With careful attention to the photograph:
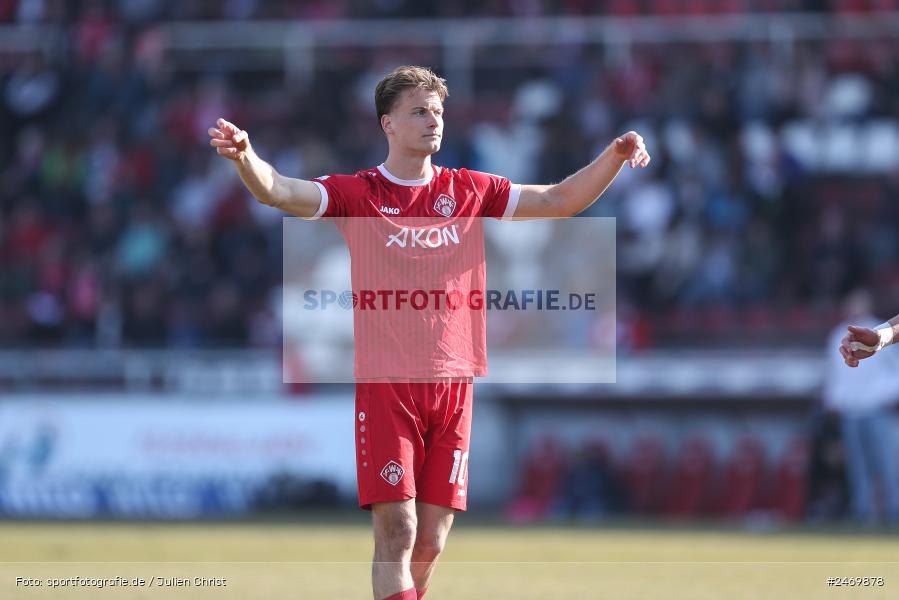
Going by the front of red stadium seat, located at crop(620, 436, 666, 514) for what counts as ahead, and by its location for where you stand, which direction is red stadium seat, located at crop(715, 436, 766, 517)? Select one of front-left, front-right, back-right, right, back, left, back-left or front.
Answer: back-left

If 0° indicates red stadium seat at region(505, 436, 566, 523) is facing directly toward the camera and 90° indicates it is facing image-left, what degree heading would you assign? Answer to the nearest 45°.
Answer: approximately 45°

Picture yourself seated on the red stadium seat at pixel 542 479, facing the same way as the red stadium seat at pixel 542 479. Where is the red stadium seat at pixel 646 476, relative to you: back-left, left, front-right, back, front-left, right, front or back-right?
back-left

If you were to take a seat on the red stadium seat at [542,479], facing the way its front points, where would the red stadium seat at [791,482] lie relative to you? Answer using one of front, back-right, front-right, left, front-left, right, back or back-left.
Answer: back-left

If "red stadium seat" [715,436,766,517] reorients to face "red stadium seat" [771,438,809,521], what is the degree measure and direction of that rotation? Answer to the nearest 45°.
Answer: approximately 135° to its left

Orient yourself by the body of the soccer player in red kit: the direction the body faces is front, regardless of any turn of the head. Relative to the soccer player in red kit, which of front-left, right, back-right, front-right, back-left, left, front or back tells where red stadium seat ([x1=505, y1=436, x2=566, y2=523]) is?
back-left

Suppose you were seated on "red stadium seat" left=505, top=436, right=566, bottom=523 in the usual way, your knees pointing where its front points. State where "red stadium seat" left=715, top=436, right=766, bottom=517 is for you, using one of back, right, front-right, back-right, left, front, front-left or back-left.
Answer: back-left

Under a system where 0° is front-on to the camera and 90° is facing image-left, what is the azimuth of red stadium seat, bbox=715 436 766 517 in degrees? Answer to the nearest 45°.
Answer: approximately 45°
